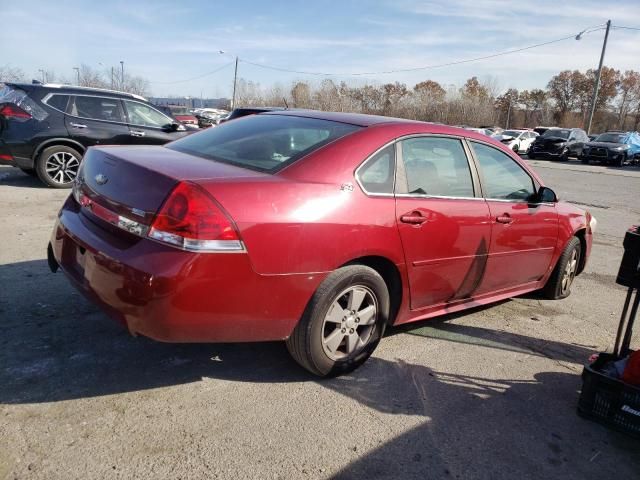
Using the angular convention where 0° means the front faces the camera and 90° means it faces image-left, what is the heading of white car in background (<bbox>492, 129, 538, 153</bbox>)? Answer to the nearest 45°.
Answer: approximately 45°

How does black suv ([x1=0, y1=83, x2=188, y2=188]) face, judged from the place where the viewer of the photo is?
facing away from the viewer and to the right of the viewer

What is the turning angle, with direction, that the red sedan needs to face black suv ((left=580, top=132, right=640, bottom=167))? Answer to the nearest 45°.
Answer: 0° — it already faces it

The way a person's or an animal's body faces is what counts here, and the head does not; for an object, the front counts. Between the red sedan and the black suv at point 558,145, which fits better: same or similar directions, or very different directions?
very different directions

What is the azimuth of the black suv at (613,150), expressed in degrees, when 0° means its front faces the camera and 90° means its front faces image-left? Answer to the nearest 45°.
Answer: approximately 45°
